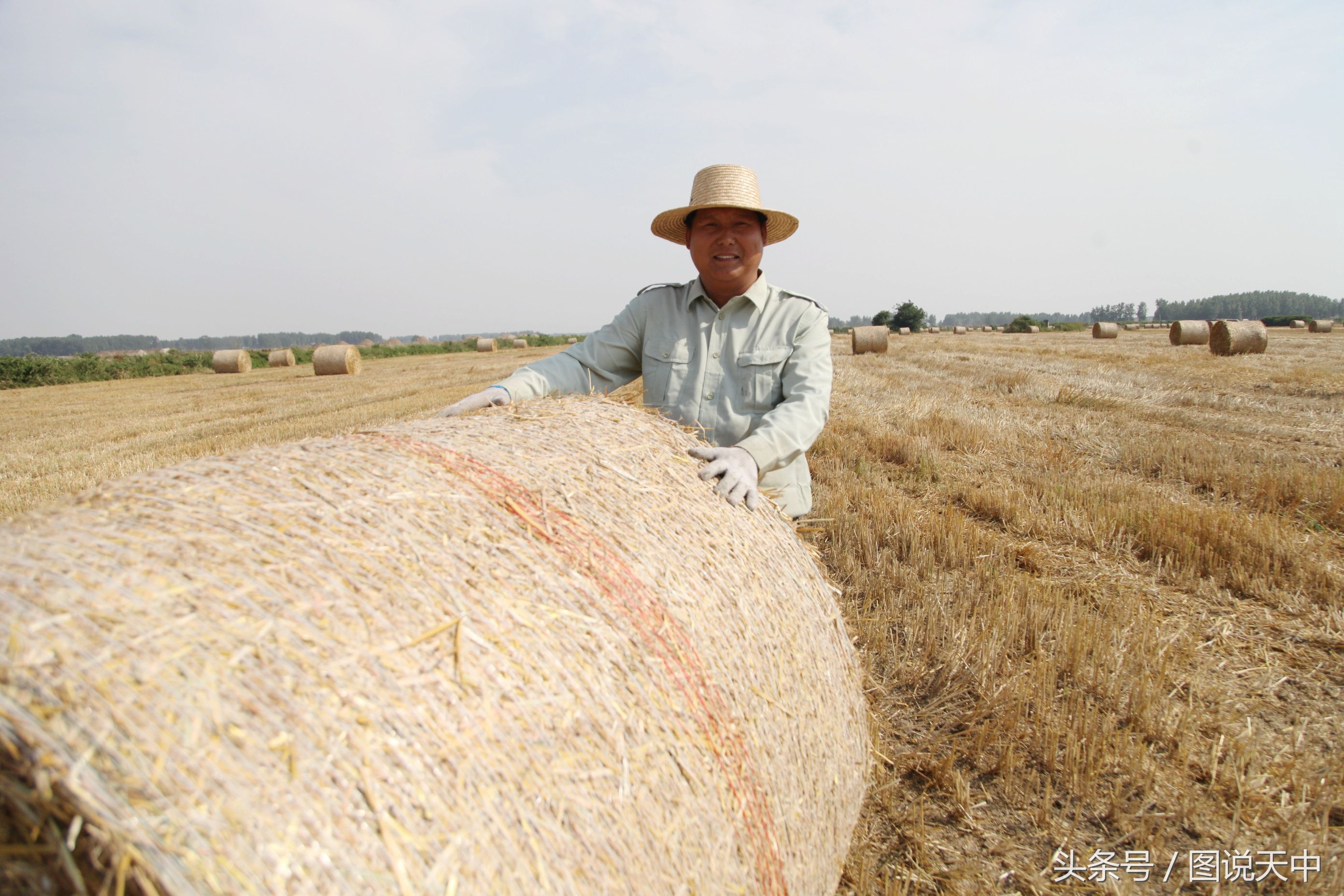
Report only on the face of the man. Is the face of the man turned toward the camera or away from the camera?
toward the camera

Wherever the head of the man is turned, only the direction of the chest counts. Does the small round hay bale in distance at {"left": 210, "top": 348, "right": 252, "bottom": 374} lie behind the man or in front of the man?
behind

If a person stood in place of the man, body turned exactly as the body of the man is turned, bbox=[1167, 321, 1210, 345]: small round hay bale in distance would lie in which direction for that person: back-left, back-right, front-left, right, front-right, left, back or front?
back-left

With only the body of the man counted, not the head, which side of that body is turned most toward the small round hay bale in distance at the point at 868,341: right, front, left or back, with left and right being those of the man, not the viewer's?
back

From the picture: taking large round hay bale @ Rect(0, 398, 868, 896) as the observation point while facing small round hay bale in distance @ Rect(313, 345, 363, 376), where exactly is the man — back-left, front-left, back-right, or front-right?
front-right

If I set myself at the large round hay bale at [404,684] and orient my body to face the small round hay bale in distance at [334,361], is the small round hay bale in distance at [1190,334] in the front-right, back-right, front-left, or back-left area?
front-right

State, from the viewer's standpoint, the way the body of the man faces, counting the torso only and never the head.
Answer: toward the camera

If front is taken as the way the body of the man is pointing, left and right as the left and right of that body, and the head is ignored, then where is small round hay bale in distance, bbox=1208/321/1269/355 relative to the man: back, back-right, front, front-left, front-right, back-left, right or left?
back-left

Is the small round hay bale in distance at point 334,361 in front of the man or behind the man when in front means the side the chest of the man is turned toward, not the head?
behind

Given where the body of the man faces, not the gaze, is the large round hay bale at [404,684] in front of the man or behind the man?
in front
